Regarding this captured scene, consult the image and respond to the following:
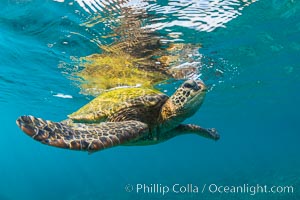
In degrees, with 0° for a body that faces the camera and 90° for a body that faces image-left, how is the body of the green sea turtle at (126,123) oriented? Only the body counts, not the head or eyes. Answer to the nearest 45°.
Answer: approximately 315°
